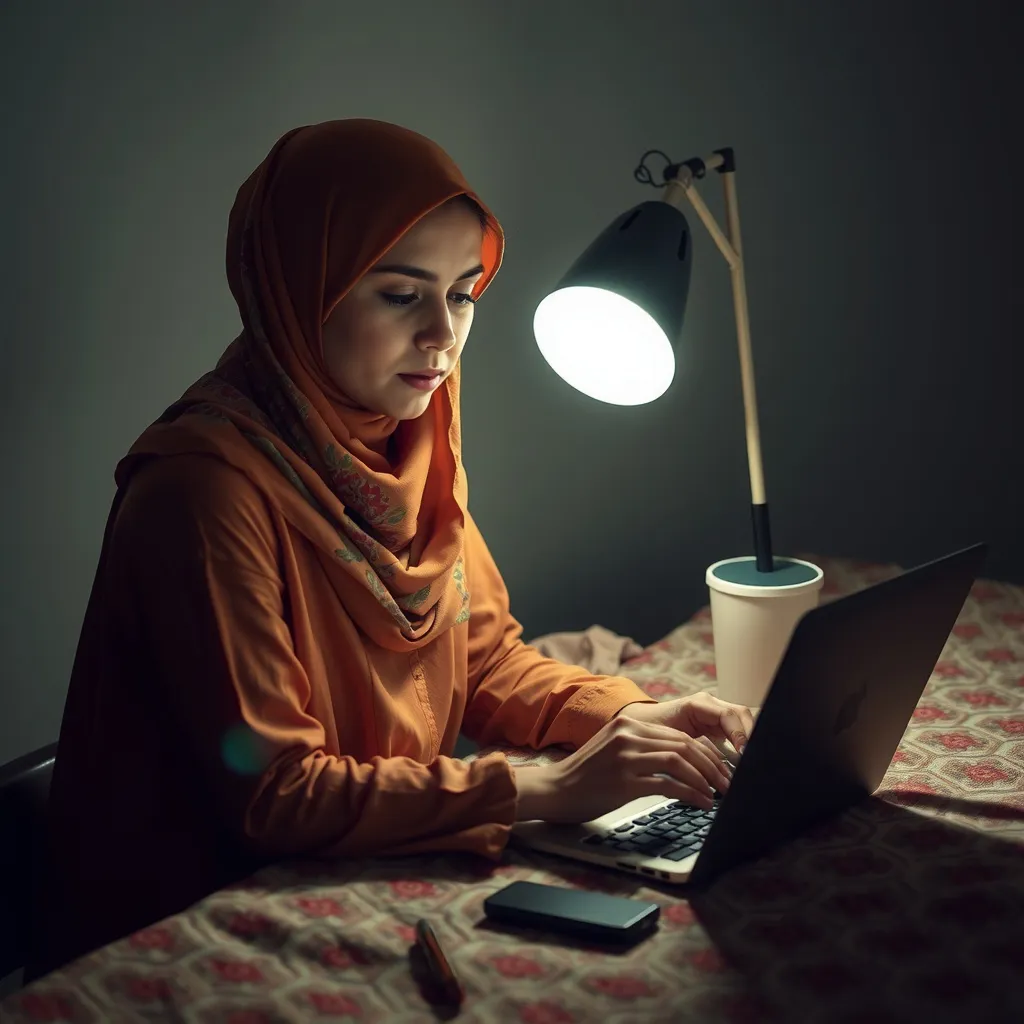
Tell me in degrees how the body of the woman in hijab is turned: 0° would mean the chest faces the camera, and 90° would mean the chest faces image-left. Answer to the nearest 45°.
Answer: approximately 315°

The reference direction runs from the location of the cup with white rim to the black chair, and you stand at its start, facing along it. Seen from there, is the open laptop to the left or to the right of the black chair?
left

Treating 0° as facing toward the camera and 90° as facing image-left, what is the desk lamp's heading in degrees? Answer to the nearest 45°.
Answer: approximately 45°

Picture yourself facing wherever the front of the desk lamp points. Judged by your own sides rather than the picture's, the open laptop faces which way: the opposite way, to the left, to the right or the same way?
to the right

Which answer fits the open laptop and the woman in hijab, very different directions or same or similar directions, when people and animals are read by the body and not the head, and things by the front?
very different directions

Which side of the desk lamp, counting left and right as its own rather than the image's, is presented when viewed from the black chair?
front

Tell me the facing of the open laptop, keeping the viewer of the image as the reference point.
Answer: facing away from the viewer and to the left of the viewer

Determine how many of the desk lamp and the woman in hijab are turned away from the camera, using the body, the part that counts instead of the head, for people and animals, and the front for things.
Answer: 0

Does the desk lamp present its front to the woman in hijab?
yes

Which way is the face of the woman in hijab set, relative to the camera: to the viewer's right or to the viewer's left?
to the viewer's right

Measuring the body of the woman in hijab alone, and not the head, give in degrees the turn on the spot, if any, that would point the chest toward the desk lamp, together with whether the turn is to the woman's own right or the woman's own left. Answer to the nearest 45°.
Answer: approximately 90° to the woman's own left

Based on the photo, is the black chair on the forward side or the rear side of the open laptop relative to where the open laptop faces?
on the forward side

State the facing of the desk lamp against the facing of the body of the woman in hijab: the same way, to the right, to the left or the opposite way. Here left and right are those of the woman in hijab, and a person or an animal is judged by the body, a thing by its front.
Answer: to the right

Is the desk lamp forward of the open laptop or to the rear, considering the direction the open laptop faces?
forward
